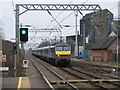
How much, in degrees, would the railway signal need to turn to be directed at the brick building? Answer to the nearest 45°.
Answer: approximately 135° to its left

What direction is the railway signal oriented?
toward the camera
